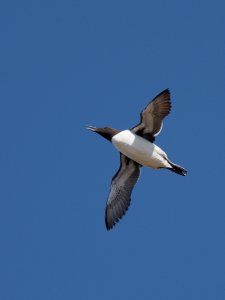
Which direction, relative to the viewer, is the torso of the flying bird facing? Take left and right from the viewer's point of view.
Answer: facing to the left of the viewer
